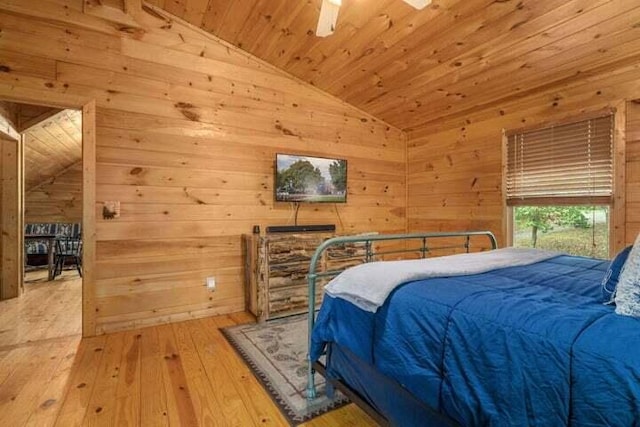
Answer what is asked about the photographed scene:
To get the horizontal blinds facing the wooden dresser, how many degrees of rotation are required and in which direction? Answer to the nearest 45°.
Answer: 0° — it already faces it

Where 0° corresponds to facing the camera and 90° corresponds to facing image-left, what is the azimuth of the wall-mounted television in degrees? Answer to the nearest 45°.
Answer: approximately 315°

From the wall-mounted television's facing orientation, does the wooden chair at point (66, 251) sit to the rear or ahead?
to the rear

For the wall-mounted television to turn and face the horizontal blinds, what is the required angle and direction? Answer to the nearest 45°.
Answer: approximately 45° to its left

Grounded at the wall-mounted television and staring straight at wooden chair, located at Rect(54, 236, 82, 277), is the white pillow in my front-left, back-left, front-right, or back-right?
back-left

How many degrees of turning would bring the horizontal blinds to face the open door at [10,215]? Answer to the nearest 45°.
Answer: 0° — it already faces it

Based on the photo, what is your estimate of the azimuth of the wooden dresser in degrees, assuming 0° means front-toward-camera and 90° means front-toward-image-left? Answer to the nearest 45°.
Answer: approximately 315°

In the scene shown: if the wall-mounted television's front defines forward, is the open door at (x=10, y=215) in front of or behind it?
behind
